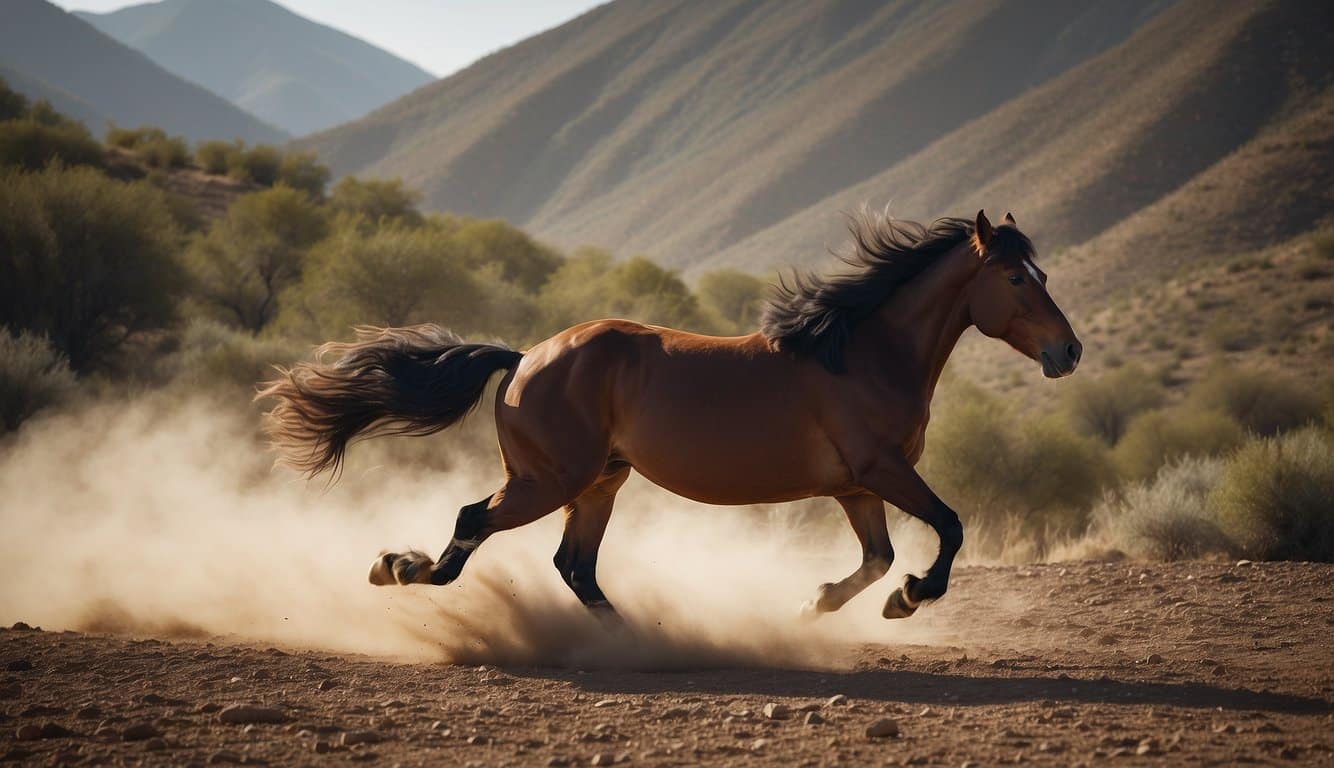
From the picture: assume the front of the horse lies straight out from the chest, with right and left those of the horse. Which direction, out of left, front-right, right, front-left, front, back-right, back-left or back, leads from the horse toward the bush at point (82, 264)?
back-left

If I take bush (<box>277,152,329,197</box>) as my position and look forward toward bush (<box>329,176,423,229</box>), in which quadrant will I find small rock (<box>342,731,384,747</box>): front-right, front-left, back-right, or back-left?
front-right

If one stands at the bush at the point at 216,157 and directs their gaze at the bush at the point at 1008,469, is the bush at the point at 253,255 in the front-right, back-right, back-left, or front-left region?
front-right

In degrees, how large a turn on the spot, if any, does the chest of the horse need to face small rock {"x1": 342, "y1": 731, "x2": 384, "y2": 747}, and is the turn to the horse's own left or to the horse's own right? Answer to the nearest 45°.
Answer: approximately 135° to the horse's own right

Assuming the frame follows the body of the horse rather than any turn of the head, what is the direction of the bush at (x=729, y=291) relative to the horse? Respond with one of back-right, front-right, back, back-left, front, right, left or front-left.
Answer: left

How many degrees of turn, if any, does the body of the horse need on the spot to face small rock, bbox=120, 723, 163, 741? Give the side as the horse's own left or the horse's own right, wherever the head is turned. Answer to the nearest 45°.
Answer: approximately 135° to the horse's own right

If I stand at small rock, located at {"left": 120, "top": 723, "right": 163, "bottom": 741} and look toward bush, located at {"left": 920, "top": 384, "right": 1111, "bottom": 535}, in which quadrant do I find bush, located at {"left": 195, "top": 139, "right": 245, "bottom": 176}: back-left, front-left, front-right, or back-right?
front-left

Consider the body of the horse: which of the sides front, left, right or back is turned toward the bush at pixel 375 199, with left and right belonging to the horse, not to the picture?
left

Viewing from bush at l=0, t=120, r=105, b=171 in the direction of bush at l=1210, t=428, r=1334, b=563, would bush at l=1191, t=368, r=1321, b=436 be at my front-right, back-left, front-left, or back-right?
front-left

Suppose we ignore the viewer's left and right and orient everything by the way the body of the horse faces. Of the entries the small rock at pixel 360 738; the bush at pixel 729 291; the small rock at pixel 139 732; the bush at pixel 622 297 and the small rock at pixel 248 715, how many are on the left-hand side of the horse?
2

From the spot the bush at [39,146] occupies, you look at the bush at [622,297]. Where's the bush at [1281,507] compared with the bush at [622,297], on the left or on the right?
right

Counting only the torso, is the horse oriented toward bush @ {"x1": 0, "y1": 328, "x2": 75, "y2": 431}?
no

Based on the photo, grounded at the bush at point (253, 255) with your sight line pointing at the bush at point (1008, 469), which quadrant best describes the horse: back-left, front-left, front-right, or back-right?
front-right

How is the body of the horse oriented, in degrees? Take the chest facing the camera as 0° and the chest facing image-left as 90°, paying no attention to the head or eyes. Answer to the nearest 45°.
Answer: approximately 270°

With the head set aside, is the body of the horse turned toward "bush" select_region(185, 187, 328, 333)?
no

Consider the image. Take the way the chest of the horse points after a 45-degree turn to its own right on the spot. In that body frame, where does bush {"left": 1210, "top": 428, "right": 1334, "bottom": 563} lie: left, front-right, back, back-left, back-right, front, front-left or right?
left

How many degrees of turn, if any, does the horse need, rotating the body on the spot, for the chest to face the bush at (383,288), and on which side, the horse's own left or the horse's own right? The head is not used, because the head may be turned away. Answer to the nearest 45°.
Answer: approximately 90° to the horse's own left

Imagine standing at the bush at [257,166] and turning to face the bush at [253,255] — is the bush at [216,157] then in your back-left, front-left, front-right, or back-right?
back-right
